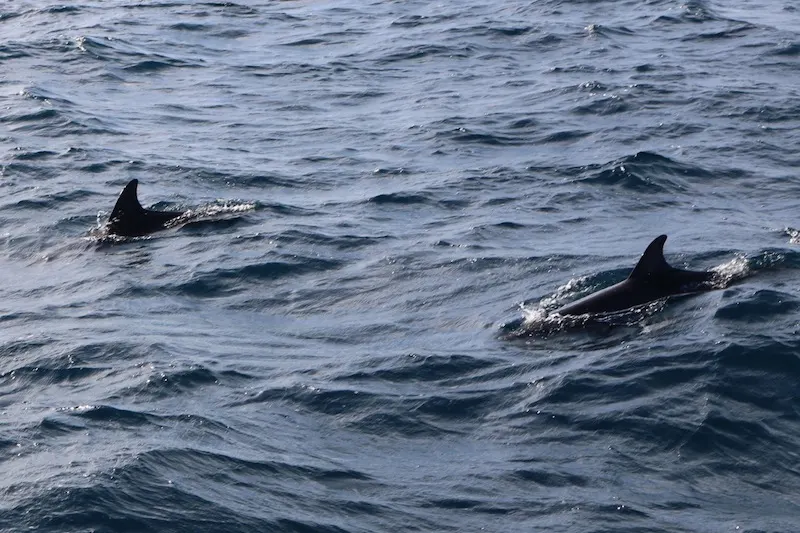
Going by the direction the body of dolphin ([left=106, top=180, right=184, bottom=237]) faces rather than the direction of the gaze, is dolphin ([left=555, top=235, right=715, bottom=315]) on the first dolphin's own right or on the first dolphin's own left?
on the first dolphin's own left

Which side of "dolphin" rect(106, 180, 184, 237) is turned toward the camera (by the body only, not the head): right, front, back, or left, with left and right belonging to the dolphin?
left

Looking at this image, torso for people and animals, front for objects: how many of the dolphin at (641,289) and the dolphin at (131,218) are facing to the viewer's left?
2

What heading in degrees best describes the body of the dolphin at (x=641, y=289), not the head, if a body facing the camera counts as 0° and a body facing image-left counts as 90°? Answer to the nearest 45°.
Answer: approximately 90°

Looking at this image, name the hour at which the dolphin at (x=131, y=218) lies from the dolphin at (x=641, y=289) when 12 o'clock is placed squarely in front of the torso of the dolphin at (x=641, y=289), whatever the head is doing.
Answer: the dolphin at (x=131, y=218) is roughly at 1 o'clock from the dolphin at (x=641, y=289).
